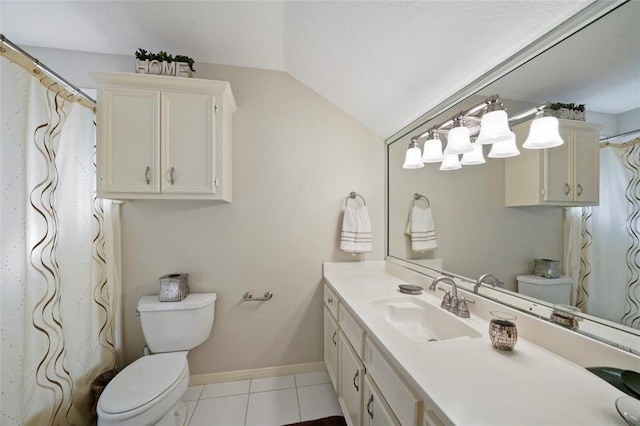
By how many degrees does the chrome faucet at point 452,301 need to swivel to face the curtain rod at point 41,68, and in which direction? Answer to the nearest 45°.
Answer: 0° — it already faces it

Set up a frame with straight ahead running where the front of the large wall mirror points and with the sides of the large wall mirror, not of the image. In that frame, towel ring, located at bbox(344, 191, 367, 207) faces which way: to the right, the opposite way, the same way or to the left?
to the left

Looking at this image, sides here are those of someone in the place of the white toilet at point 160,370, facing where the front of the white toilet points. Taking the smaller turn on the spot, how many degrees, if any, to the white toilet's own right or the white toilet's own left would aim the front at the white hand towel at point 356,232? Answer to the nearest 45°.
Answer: approximately 135° to the white toilet's own left

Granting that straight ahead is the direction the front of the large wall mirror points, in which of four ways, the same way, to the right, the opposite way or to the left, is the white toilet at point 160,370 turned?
to the left

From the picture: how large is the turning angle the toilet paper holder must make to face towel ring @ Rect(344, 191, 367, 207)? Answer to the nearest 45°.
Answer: approximately 90° to its left

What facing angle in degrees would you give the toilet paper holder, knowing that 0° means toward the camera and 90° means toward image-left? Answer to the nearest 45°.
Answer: approximately 0°

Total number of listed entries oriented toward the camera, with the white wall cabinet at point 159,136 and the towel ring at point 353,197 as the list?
2

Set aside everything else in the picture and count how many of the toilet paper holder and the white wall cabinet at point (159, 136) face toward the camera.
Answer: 2

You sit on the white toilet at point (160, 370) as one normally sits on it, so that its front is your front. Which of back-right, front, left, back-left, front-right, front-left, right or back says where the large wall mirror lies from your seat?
left
